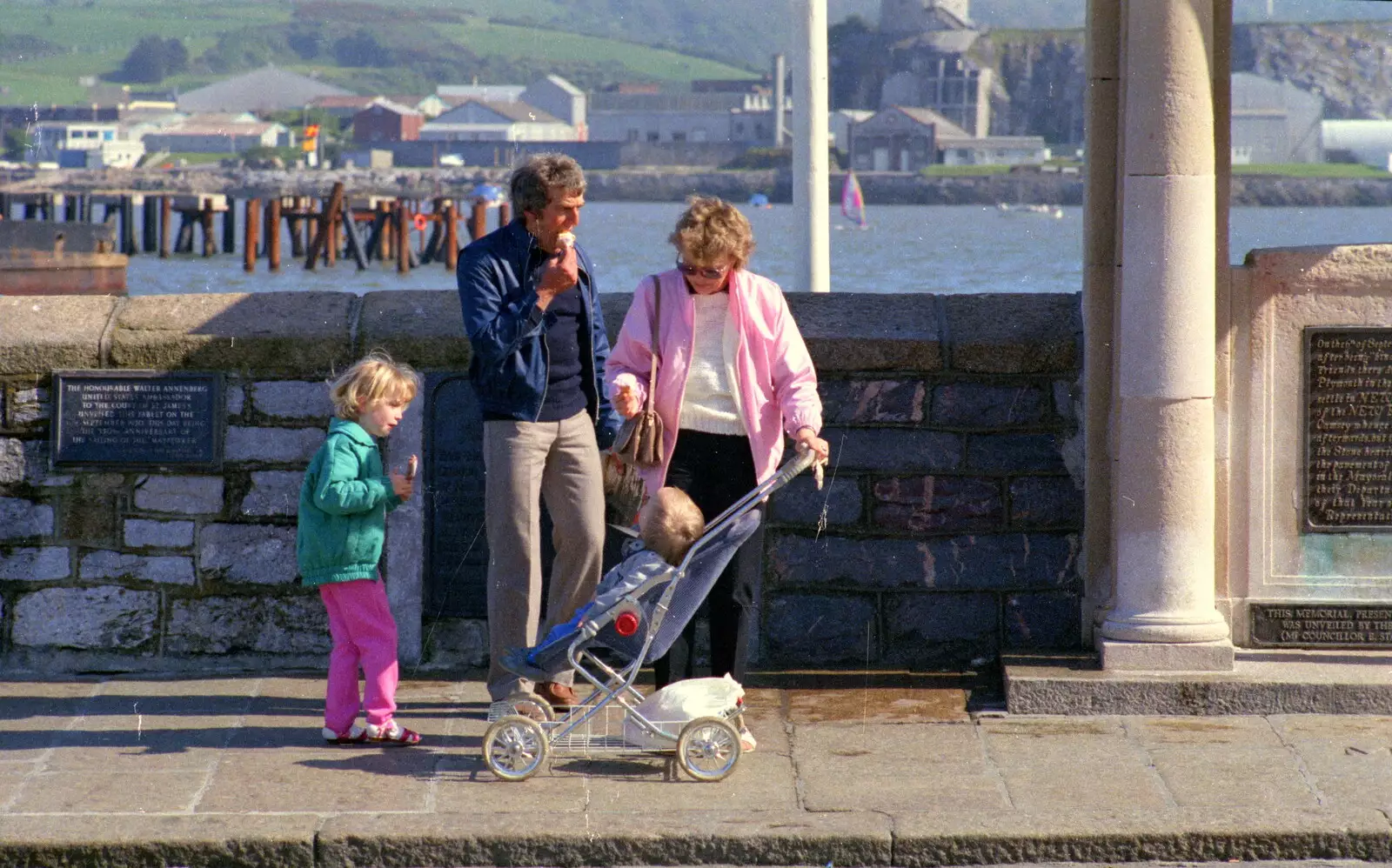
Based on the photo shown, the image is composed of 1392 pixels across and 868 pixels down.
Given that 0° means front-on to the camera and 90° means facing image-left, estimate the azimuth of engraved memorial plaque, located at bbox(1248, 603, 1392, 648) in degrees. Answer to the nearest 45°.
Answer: approximately 0°

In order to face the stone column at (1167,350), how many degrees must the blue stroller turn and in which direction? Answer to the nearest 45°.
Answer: approximately 180°

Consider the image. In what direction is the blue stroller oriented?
to the viewer's left

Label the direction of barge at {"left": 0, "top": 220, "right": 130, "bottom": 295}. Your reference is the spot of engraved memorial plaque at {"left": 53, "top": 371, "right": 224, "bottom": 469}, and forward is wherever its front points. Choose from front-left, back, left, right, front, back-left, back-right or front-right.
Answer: back

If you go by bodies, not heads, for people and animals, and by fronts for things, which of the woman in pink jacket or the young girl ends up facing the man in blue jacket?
the young girl

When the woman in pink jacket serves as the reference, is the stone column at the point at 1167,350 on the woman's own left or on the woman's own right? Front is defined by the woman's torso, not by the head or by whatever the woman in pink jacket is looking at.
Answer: on the woman's own left

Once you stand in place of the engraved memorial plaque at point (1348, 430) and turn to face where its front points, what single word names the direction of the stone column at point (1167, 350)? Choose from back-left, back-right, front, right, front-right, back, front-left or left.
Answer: front-right

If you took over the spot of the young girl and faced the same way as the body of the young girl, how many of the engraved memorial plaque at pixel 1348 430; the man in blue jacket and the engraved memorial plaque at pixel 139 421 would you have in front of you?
2

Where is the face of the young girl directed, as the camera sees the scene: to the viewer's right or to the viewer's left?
to the viewer's right
